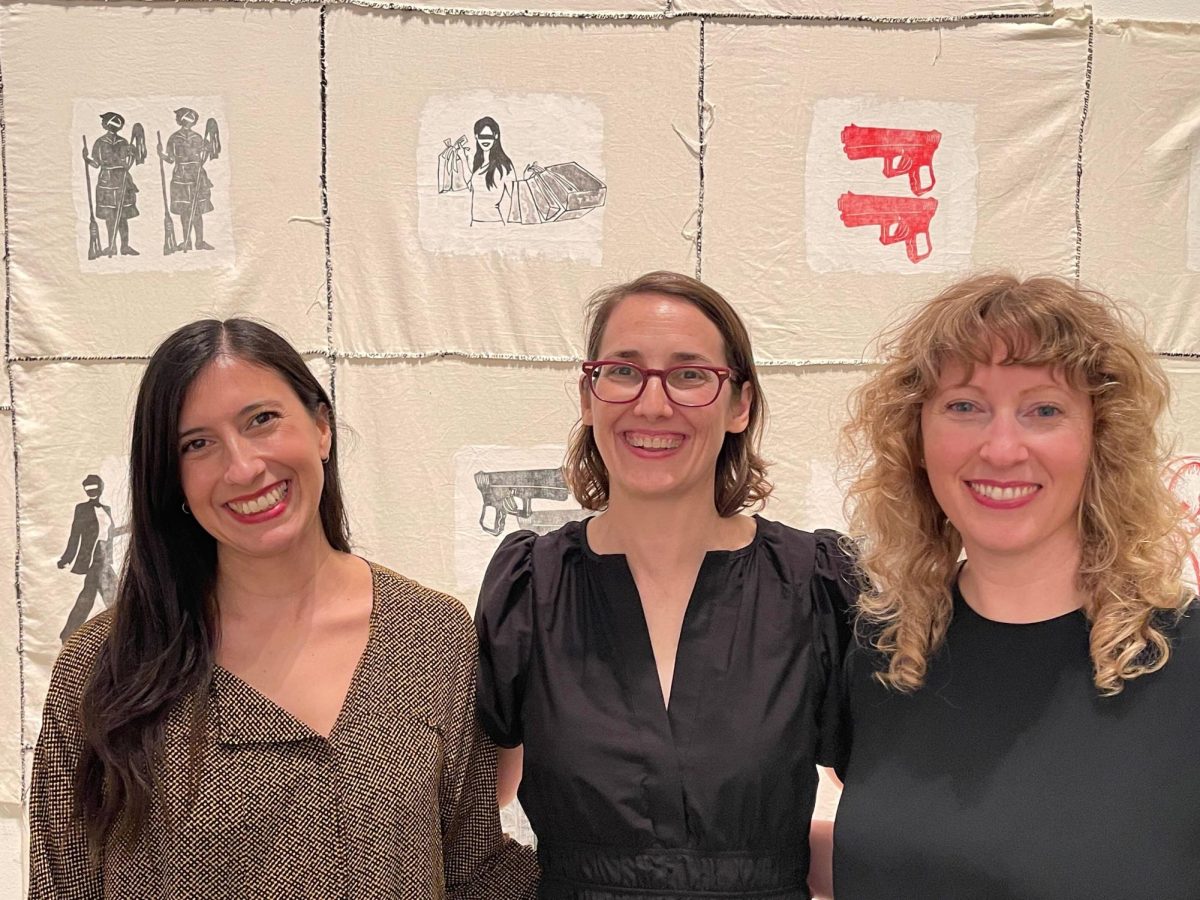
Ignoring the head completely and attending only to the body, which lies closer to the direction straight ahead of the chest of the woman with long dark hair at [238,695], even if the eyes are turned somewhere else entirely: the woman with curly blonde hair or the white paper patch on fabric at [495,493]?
the woman with curly blonde hair

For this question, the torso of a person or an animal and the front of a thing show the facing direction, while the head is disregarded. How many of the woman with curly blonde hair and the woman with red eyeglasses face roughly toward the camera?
2

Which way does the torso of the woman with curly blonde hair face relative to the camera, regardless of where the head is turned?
toward the camera

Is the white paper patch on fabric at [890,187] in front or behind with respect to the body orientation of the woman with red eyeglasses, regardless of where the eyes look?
behind

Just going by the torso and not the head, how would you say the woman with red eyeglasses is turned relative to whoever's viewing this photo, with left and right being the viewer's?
facing the viewer

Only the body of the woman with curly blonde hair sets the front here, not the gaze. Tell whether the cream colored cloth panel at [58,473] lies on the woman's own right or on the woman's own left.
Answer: on the woman's own right

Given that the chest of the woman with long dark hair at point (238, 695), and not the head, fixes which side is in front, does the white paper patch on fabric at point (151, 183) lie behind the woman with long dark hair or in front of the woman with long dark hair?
behind

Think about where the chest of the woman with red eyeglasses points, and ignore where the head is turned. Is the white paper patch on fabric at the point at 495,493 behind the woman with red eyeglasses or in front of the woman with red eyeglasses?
behind
